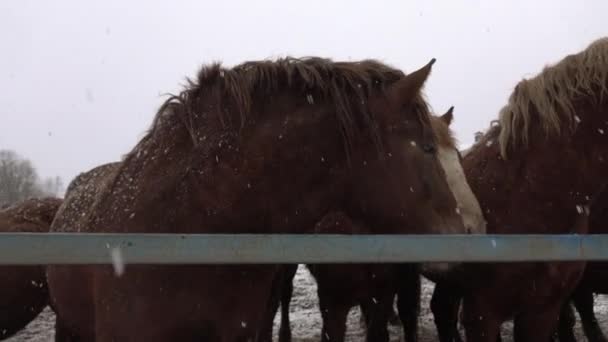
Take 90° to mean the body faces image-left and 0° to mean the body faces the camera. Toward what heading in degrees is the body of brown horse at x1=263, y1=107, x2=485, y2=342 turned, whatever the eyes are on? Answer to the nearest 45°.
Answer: approximately 270°

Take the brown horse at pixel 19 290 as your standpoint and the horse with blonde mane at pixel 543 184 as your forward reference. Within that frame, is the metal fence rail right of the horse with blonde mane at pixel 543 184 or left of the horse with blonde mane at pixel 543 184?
right

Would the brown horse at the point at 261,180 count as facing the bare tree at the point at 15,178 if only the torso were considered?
no

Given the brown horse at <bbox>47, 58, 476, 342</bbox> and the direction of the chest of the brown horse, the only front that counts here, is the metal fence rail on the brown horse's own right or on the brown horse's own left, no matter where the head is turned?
on the brown horse's own right

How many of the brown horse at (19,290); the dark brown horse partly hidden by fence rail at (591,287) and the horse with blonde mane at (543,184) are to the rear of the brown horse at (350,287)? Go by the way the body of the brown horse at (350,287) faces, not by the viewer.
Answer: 1

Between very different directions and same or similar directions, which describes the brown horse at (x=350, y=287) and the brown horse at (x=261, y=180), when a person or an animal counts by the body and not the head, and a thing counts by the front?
same or similar directions

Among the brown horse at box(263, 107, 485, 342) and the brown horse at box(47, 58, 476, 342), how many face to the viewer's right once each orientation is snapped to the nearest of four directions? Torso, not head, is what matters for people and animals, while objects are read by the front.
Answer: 2

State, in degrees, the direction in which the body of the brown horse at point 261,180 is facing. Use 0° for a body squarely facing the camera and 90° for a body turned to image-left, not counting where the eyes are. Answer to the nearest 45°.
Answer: approximately 270°

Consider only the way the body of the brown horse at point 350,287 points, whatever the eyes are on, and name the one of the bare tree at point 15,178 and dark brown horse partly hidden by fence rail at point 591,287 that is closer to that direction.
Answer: the dark brown horse partly hidden by fence rail
